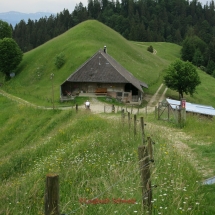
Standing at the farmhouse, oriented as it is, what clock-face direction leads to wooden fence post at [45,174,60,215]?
The wooden fence post is roughly at 12 o'clock from the farmhouse.

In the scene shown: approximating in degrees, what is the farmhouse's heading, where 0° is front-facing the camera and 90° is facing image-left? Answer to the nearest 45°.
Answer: approximately 0°

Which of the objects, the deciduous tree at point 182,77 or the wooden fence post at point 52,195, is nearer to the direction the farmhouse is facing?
the wooden fence post

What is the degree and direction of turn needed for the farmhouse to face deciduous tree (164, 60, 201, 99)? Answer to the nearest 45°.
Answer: approximately 90° to its left
